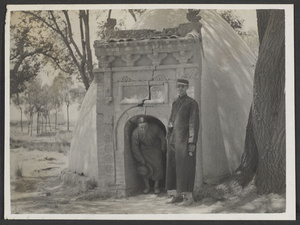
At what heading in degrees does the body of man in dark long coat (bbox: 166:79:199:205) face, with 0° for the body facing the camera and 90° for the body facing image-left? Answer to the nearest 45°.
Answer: approximately 45°

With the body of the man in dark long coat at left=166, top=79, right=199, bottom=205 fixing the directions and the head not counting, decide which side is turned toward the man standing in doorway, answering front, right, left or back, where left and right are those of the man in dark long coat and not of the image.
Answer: right
